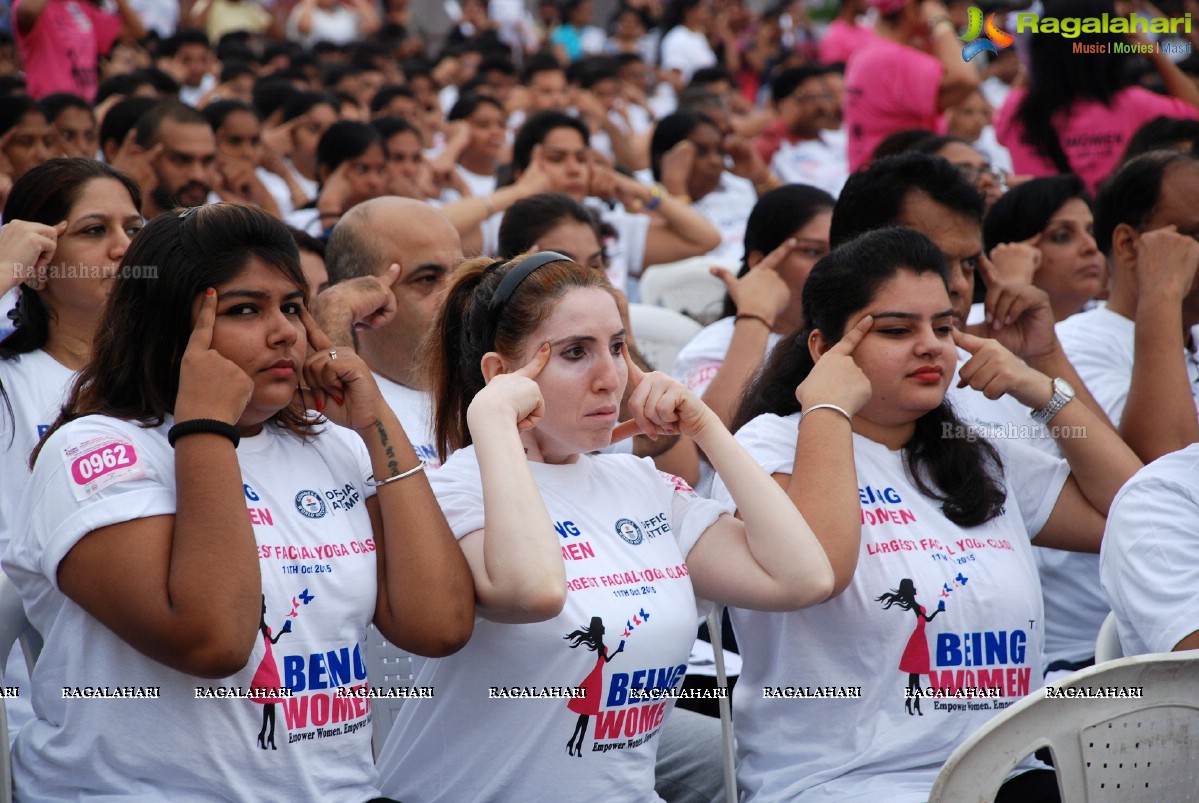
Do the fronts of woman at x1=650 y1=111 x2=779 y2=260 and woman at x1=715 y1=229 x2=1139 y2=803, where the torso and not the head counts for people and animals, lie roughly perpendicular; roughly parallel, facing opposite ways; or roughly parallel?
roughly parallel

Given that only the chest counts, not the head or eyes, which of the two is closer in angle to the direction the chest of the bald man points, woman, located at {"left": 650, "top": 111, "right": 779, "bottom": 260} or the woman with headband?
the woman with headband

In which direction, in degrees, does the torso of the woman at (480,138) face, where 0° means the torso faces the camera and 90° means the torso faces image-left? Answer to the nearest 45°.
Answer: approximately 315°

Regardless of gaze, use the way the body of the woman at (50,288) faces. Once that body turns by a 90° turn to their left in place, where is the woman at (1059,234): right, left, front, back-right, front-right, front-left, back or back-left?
front-right

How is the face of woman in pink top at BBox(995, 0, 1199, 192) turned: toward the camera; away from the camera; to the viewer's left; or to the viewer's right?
away from the camera

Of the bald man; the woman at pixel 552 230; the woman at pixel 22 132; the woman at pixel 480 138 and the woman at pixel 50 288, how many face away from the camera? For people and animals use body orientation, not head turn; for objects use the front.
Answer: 0

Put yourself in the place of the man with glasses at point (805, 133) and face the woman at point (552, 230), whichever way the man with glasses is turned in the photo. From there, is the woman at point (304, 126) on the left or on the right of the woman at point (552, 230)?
right

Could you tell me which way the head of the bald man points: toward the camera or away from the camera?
toward the camera

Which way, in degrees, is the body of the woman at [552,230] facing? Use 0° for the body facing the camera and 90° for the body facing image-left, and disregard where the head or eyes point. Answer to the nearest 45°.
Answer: approximately 315°

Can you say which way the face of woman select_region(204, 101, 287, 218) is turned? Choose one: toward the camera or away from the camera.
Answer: toward the camera

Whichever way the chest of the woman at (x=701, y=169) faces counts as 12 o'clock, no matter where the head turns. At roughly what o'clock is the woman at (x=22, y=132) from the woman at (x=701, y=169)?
the woman at (x=22, y=132) is roughly at 3 o'clock from the woman at (x=701, y=169).
